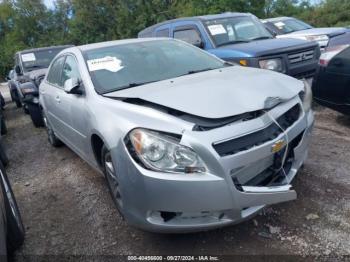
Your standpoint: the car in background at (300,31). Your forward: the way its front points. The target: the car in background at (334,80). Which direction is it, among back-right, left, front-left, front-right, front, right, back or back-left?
front-right

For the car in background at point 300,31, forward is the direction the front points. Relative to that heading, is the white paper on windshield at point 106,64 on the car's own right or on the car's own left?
on the car's own right

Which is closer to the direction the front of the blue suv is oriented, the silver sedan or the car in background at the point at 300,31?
the silver sedan

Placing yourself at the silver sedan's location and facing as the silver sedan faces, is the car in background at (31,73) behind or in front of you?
behind

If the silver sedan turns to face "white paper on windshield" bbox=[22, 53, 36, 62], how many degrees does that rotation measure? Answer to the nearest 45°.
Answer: approximately 180°

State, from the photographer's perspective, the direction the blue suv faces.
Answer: facing the viewer and to the right of the viewer

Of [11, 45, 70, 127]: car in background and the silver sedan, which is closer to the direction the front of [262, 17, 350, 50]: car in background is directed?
the silver sedan
